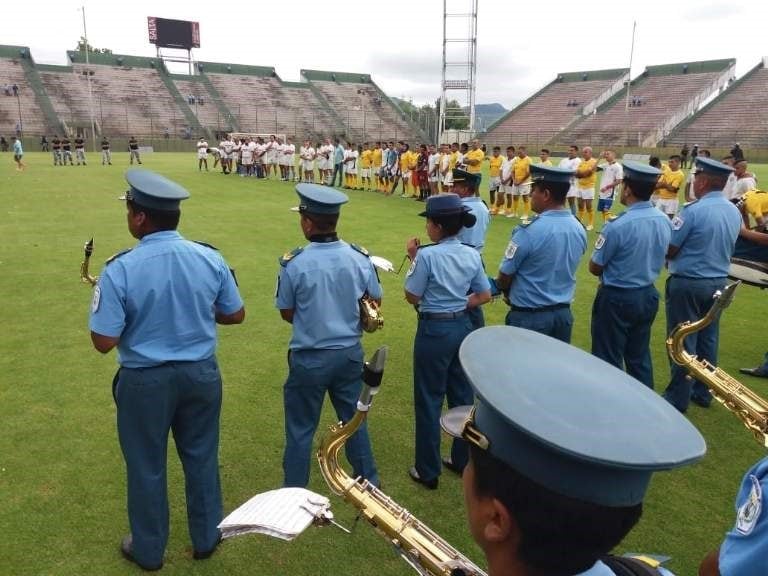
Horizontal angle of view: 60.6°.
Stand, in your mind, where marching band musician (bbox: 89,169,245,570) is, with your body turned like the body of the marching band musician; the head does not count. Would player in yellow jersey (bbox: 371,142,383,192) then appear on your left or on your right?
on your right

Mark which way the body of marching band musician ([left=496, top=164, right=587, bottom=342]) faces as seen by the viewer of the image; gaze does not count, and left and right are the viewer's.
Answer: facing away from the viewer and to the left of the viewer

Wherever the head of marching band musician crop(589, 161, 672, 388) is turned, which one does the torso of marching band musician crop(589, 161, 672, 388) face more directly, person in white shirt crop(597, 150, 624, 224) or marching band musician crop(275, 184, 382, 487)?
the person in white shirt

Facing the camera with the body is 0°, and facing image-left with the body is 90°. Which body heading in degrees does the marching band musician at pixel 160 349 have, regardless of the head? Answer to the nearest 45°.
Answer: approximately 135°

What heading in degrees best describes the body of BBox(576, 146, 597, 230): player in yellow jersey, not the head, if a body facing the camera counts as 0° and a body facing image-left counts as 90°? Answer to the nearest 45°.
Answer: approximately 45°

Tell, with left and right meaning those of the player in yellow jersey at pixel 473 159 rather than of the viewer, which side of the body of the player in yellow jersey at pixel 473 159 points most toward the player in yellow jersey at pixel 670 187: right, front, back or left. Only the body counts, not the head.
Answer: left

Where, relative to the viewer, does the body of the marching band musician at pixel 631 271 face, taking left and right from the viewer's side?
facing away from the viewer and to the left of the viewer

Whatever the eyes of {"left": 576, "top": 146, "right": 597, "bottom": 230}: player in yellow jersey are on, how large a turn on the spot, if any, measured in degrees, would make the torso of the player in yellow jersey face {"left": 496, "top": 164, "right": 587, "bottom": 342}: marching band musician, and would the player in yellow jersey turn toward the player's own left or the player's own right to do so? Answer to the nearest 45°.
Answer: approximately 45° to the player's own left
